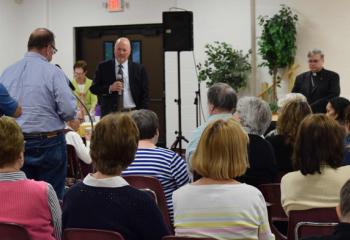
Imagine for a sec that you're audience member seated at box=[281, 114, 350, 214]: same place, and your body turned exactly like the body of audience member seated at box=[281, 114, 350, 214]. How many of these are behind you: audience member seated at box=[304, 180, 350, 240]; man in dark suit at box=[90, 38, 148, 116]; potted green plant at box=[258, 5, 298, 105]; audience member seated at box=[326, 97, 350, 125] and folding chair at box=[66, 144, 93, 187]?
1

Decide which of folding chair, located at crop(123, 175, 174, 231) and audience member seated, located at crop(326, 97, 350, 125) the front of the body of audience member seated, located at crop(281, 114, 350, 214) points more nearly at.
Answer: the audience member seated

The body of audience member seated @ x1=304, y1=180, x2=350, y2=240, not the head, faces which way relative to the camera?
away from the camera

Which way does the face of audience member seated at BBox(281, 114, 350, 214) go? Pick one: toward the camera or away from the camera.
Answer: away from the camera

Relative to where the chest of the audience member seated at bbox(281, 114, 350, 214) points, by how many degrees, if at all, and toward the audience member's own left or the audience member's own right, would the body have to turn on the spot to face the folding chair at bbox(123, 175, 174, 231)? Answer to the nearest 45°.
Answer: approximately 90° to the audience member's own left

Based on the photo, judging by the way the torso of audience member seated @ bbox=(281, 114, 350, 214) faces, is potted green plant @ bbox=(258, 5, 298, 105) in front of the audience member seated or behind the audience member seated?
in front

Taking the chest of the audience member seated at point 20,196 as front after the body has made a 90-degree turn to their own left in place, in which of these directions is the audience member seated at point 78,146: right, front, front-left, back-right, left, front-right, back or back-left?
right

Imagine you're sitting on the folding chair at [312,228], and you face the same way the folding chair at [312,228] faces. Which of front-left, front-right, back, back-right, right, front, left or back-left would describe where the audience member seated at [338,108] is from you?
front

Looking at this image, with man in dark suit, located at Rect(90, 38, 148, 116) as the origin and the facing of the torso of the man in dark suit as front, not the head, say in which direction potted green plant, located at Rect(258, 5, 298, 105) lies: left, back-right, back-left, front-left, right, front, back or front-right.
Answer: back-left

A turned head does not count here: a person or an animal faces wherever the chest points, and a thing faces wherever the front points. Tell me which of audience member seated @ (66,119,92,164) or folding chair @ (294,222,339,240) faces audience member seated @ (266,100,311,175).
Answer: the folding chair

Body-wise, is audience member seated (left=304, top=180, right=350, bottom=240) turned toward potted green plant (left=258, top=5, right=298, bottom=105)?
yes

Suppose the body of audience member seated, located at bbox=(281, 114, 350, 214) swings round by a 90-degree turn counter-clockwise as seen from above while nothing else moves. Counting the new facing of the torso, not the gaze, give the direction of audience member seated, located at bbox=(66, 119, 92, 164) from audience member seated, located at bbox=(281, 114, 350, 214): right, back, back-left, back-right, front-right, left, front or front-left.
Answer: front-right

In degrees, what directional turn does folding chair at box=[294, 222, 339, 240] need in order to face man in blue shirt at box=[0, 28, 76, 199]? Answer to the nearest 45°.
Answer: approximately 45° to its left

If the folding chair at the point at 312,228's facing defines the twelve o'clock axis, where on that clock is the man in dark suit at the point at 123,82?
The man in dark suit is roughly at 11 o'clock from the folding chair.

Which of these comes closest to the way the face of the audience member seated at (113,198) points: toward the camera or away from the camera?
away from the camera

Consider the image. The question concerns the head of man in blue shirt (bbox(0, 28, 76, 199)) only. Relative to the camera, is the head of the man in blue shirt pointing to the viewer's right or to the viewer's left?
to the viewer's right

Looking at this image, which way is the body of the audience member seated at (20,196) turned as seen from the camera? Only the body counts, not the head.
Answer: away from the camera

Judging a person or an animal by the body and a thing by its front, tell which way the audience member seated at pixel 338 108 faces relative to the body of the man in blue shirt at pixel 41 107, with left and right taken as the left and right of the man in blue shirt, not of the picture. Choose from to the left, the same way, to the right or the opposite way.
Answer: to the left

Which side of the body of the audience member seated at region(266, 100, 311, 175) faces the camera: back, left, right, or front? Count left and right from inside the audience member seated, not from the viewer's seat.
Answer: back
